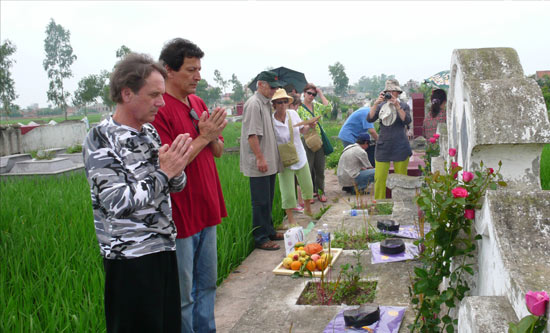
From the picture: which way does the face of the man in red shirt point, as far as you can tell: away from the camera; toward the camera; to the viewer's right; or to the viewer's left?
to the viewer's right

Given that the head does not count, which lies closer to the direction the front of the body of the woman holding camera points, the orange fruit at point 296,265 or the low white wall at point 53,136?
the orange fruit

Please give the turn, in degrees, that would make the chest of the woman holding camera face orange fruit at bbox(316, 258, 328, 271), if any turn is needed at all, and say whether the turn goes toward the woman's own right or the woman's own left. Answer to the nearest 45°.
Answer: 0° — they already face it

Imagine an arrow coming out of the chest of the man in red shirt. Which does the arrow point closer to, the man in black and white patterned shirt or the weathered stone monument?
the weathered stone monument

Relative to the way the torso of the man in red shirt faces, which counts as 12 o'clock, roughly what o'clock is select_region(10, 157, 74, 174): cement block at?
The cement block is roughly at 7 o'clock from the man in red shirt.

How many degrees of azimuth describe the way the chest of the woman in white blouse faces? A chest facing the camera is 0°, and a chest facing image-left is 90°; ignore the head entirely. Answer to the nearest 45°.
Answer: approximately 0°
